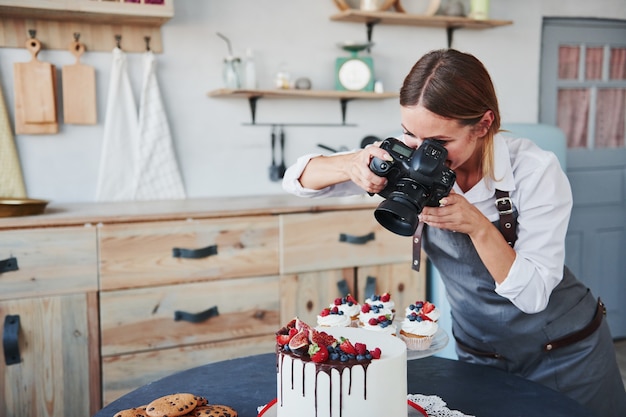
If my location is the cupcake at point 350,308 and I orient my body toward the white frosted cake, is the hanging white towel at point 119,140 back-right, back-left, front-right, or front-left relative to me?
back-right

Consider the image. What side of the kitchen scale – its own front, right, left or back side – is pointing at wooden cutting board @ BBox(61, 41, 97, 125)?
right

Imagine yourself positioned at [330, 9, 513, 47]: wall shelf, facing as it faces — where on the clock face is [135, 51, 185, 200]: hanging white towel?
The hanging white towel is roughly at 2 o'clock from the wall shelf.

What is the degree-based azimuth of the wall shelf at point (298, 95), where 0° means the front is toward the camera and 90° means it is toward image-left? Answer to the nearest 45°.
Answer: approximately 0°

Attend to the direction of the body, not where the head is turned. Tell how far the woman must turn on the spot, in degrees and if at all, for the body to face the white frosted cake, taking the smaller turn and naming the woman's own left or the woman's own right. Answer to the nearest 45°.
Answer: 0° — they already face it

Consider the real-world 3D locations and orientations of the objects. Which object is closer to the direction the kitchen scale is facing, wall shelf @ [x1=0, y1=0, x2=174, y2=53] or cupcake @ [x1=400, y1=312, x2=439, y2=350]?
the cupcake

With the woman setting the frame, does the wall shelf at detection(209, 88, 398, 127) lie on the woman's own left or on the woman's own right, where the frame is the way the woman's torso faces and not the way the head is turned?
on the woman's own right

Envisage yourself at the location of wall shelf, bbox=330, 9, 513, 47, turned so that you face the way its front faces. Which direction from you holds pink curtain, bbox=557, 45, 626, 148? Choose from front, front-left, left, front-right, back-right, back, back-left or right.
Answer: back-left

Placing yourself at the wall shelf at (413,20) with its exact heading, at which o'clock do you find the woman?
The woman is roughly at 12 o'clock from the wall shelf.

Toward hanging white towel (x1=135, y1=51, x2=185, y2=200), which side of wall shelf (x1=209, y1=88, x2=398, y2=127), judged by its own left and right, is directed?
right

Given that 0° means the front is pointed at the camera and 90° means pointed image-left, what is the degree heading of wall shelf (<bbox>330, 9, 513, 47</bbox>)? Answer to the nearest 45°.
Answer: approximately 0°

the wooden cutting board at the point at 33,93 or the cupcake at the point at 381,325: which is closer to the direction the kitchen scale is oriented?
the cupcake

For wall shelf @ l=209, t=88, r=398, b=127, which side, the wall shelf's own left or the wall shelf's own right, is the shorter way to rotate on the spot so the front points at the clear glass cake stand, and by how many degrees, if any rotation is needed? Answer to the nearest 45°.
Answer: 0° — it already faces it
